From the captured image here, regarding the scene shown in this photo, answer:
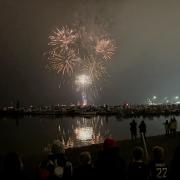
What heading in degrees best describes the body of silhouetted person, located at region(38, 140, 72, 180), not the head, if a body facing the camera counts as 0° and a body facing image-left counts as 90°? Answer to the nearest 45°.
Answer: approximately 180°

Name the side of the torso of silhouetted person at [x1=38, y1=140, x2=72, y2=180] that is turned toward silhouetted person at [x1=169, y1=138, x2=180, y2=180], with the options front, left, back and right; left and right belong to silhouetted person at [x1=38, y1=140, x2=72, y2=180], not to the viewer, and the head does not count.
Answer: right

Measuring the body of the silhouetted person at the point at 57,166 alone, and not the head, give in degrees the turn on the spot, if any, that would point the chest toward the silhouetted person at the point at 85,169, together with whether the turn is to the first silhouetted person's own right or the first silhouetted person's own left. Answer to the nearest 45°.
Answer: approximately 135° to the first silhouetted person's own right

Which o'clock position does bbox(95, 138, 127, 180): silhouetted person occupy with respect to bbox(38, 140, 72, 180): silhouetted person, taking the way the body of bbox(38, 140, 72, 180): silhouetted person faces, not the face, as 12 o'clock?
bbox(95, 138, 127, 180): silhouetted person is roughly at 4 o'clock from bbox(38, 140, 72, 180): silhouetted person.

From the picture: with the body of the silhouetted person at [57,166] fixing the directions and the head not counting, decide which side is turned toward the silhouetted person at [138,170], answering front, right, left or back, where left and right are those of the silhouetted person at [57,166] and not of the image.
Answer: right

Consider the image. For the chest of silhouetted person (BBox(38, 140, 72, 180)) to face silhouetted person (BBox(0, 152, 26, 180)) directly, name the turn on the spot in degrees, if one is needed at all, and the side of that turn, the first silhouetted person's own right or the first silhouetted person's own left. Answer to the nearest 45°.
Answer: approximately 135° to the first silhouetted person's own left
